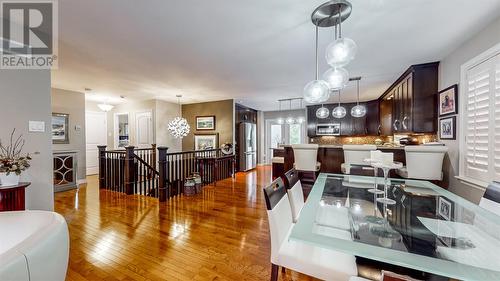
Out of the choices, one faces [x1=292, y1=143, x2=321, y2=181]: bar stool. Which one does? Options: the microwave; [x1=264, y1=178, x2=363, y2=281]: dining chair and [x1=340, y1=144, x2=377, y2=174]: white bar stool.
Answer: the microwave

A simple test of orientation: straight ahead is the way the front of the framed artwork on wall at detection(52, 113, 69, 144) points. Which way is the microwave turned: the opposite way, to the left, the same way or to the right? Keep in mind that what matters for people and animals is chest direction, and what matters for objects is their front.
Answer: to the right

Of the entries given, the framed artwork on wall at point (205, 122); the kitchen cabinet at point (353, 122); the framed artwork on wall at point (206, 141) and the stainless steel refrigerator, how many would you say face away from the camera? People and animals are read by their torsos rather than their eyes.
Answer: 0

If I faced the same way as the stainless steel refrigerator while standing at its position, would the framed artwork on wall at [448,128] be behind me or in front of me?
in front

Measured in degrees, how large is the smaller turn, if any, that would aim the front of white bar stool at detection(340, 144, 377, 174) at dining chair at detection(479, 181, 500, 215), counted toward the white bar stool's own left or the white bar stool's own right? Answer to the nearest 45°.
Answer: approximately 135° to the white bar stool's own right

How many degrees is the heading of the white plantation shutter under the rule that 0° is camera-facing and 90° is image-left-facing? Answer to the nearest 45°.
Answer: approximately 45°

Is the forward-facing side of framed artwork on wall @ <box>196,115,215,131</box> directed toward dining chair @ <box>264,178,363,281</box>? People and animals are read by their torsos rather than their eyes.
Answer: yes

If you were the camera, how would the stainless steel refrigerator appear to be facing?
facing the viewer and to the right of the viewer

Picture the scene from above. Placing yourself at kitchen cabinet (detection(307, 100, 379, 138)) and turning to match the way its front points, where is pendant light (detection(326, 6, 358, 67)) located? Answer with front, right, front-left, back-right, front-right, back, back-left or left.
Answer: front

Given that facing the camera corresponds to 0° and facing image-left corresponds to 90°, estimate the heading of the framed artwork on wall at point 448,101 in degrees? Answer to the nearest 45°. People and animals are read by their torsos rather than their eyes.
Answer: approximately 45°

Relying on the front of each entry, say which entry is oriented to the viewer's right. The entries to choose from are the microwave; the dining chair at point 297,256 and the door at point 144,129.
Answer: the dining chair

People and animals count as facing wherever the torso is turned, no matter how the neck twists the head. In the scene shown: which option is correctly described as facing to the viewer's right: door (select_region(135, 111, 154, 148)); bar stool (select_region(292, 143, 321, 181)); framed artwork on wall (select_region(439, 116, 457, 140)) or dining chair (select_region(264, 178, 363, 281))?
dining chair (select_region(264, 178, 363, 281))

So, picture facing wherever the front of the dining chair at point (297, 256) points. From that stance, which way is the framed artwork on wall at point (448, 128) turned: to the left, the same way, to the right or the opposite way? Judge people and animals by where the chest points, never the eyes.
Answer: the opposite way

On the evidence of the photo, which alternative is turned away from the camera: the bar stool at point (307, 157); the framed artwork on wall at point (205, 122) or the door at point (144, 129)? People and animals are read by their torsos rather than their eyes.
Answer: the bar stool

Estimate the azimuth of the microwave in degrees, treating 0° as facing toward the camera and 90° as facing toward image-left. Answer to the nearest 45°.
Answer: approximately 0°
